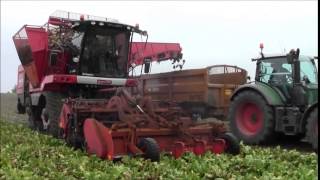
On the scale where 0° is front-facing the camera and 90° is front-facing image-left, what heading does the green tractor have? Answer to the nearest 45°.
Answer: approximately 315°
